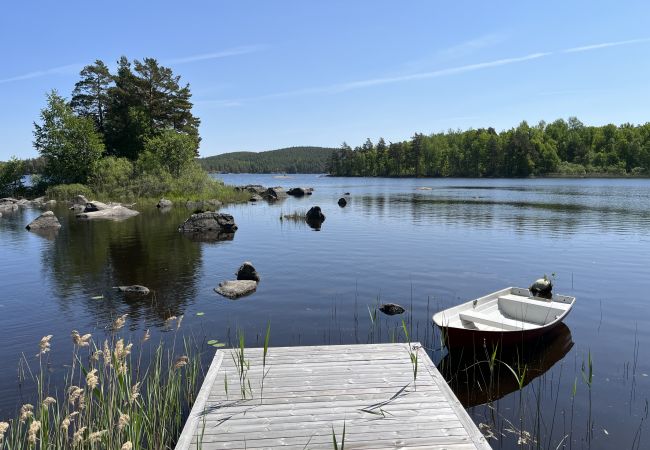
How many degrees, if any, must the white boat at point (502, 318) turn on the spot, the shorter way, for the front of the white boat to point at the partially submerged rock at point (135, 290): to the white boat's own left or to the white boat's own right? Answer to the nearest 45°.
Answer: approximately 45° to the white boat's own right

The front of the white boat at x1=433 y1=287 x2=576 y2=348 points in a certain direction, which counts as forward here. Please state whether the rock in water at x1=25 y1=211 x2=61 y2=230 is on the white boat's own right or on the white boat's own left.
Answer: on the white boat's own right

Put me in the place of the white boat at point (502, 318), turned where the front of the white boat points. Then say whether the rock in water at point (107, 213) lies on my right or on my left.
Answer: on my right

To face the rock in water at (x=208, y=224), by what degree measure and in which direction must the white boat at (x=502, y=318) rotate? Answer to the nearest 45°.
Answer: approximately 90° to its right

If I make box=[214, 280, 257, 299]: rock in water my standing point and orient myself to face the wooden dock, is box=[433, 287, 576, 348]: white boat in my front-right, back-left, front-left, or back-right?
front-left

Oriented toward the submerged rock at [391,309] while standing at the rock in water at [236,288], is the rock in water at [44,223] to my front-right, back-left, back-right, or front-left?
back-left

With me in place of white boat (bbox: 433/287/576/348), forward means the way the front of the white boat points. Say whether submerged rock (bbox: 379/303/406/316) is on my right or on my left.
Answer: on my right

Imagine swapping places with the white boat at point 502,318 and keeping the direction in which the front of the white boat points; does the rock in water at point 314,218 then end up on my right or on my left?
on my right

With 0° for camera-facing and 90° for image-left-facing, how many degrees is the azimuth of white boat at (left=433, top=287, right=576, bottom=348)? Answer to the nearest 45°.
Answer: approximately 45°

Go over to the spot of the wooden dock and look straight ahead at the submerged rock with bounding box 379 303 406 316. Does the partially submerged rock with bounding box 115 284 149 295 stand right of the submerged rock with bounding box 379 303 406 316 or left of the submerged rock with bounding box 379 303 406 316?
left

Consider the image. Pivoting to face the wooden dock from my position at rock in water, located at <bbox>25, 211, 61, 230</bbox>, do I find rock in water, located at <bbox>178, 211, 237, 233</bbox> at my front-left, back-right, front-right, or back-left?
front-left
